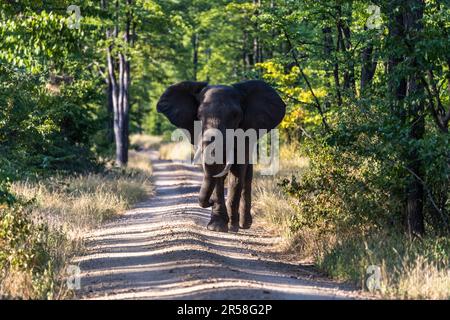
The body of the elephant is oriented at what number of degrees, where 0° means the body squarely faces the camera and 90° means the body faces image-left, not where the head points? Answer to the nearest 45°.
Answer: approximately 0°

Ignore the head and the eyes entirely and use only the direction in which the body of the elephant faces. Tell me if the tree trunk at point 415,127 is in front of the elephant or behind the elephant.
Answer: in front

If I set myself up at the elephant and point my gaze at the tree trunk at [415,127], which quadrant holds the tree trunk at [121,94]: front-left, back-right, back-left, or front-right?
back-left
